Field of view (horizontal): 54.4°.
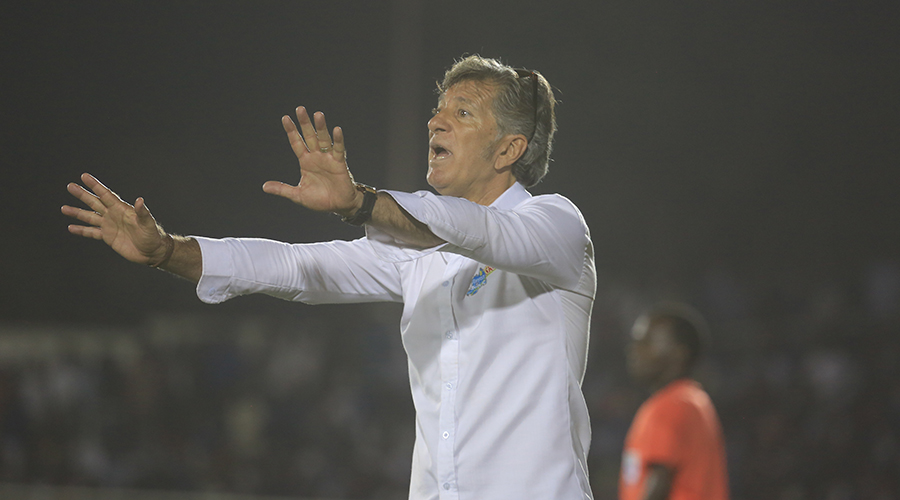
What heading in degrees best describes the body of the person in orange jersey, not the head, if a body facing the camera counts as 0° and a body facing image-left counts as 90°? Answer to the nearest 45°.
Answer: approximately 90°

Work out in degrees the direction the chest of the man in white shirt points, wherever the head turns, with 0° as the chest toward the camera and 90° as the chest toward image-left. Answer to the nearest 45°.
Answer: approximately 45°

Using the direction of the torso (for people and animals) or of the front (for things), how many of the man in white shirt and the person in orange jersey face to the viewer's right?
0

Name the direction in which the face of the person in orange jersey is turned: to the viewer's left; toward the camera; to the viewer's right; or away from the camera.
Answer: to the viewer's left

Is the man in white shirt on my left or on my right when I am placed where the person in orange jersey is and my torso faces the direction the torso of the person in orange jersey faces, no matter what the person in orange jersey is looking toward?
on my left

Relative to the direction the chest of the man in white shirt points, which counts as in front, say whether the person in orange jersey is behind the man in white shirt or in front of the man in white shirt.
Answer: behind
